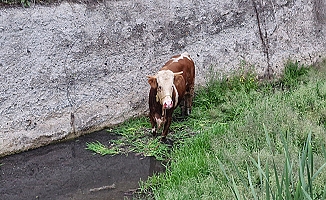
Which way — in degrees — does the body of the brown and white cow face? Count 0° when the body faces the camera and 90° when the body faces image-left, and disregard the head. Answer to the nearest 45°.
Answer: approximately 45°
